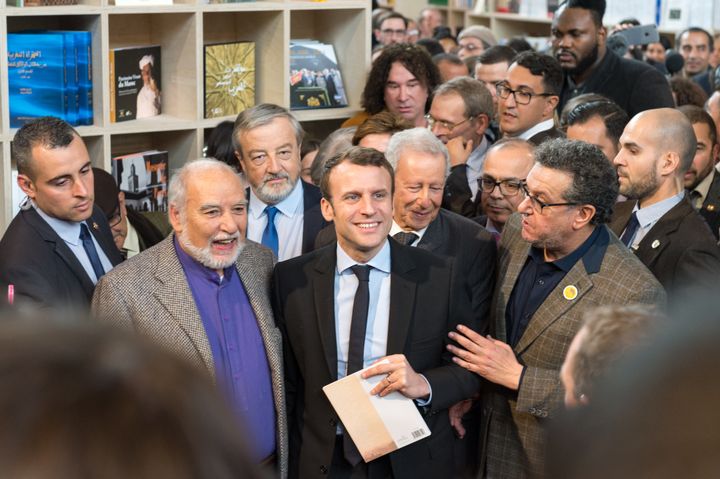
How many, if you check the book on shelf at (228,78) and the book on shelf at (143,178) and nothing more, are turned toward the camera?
2

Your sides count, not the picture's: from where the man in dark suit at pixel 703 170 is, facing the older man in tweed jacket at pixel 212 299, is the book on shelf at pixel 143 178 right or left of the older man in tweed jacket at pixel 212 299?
right

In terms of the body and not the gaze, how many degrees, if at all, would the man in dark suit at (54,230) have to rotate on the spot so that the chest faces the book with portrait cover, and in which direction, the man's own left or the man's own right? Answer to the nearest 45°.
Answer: approximately 135° to the man's own left

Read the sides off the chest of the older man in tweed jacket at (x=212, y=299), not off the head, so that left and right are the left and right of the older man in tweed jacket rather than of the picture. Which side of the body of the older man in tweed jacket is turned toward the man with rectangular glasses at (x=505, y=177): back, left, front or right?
left

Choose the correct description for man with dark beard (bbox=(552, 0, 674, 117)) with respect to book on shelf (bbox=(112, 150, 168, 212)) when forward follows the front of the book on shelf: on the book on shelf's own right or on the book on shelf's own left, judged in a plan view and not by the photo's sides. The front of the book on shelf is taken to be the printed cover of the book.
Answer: on the book on shelf's own left

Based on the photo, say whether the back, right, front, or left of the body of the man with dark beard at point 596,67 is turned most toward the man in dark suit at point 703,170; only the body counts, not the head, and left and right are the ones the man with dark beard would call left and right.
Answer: left

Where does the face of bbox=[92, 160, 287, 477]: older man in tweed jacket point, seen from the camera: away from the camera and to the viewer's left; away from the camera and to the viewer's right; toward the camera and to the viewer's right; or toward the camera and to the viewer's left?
toward the camera and to the viewer's right

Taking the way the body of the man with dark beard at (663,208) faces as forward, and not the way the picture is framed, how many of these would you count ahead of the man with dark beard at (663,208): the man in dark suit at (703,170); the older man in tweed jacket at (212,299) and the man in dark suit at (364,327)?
2

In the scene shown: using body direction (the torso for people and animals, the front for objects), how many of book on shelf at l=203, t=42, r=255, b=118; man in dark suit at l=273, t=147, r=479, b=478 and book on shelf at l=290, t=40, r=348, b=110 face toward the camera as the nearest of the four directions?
3

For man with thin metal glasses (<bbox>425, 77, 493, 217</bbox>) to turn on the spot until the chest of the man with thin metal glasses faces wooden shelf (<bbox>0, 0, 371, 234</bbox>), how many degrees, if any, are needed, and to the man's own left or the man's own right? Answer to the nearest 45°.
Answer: approximately 45° to the man's own right
